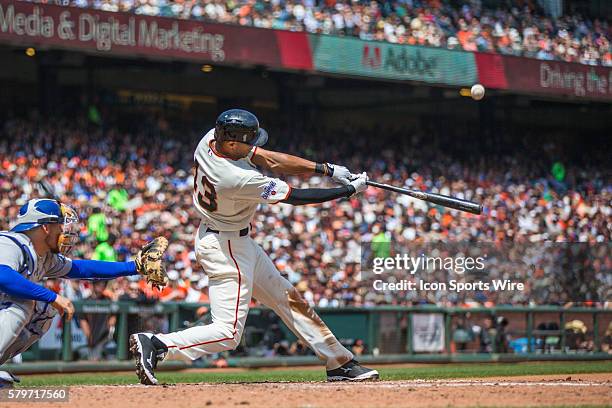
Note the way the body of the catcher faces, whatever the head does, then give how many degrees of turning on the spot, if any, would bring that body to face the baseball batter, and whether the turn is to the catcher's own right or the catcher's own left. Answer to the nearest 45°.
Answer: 0° — they already face them

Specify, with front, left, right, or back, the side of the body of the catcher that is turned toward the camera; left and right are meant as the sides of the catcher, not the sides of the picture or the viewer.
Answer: right

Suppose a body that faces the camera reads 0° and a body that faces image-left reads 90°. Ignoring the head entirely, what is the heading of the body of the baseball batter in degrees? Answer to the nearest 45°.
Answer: approximately 270°

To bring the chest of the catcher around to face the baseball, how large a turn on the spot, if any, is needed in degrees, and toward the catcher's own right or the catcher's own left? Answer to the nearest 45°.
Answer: approximately 45° to the catcher's own left

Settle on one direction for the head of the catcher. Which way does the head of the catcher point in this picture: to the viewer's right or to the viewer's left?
to the viewer's right

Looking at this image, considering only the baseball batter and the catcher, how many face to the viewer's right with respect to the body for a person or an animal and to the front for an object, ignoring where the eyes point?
2

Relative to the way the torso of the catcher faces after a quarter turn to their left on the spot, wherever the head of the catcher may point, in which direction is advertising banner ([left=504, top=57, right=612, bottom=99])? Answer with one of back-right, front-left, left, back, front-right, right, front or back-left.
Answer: front-right

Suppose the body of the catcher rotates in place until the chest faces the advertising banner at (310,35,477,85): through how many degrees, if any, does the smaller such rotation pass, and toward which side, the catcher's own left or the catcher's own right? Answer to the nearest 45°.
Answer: approximately 45° to the catcher's own left

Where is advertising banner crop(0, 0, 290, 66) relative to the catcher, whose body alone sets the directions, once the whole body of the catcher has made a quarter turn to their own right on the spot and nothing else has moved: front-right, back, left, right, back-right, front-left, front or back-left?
back

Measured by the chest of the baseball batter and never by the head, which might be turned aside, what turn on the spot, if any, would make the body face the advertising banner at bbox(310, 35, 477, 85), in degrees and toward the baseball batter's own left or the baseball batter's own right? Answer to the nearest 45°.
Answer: approximately 90° to the baseball batter's own left
